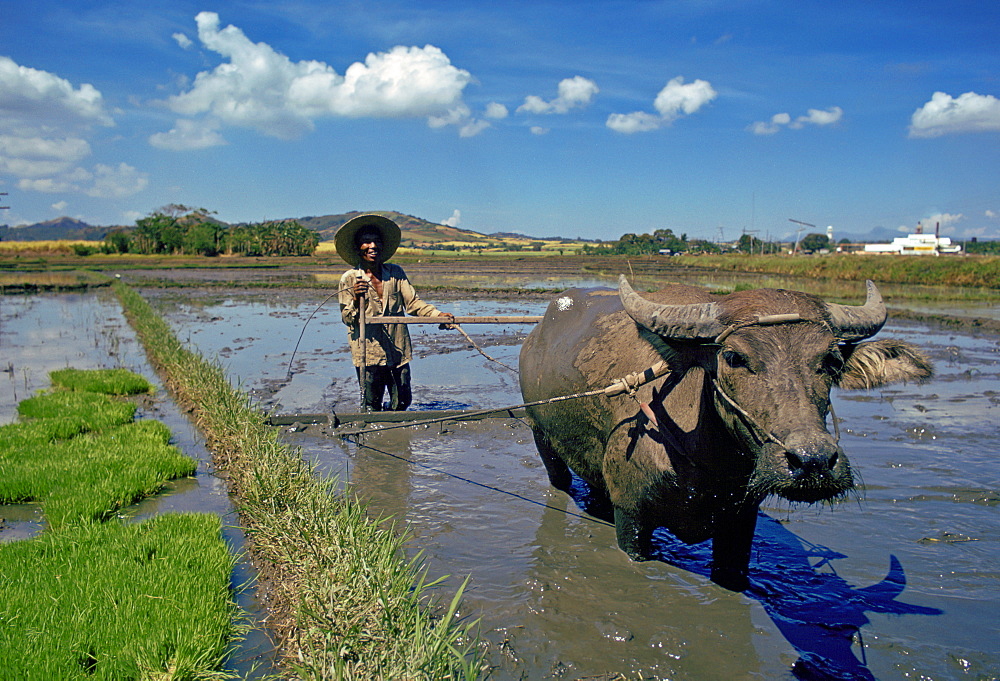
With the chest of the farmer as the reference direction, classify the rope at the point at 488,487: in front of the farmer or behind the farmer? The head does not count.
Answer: in front

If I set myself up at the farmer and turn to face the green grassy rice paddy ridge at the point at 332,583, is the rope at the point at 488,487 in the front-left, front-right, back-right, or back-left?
front-left

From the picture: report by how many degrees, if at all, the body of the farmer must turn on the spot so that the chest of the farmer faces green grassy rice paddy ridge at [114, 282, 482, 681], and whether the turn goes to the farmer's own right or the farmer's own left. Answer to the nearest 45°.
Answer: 0° — they already face it

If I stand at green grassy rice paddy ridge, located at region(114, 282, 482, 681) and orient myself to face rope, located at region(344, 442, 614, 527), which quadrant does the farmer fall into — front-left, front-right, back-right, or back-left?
front-left

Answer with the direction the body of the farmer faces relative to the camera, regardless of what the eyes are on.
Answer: toward the camera
